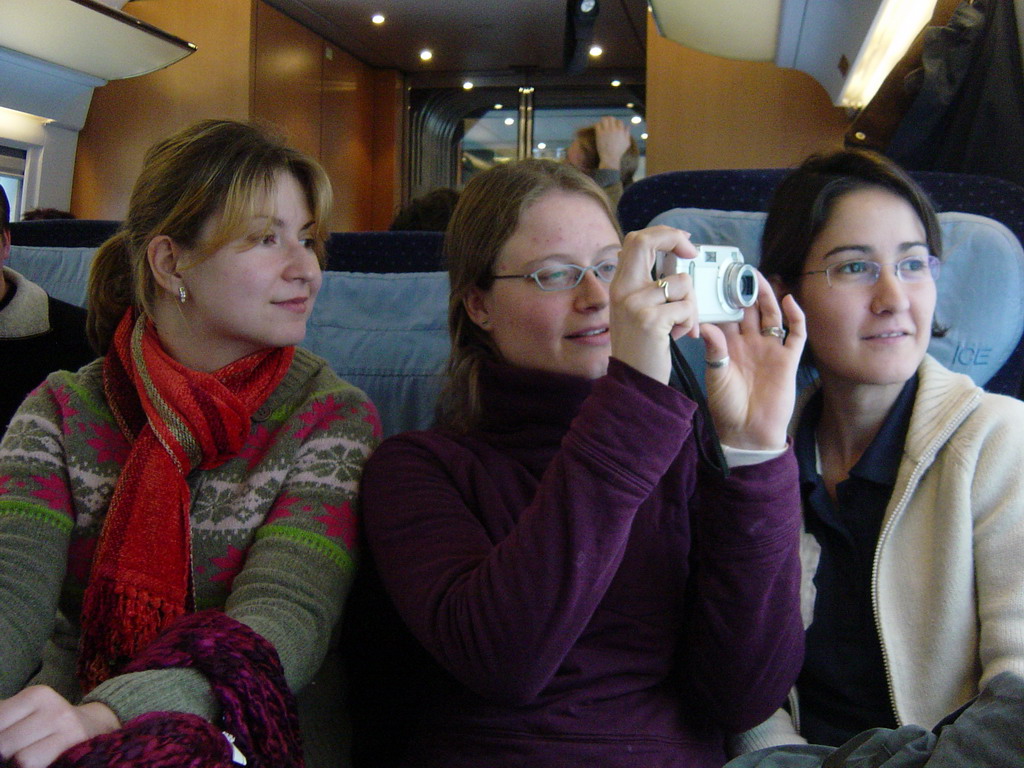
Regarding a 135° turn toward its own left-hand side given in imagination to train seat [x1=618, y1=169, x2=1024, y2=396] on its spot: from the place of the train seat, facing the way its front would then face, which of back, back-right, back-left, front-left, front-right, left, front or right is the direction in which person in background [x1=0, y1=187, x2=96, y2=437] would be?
back-left

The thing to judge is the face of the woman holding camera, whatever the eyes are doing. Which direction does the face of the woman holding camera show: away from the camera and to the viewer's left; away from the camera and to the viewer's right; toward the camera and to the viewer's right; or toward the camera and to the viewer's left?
toward the camera and to the viewer's right

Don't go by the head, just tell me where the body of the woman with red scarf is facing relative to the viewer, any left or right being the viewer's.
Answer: facing the viewer

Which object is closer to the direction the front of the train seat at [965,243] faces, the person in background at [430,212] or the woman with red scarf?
the woman with red scarf

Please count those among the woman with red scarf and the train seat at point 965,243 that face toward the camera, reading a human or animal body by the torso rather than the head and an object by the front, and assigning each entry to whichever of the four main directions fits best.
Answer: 2

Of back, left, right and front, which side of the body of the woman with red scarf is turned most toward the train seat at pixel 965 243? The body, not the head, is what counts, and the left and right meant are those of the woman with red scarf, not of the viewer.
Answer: left

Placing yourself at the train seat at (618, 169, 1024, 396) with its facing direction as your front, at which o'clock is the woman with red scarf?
The woman with red scarf is roughly at 2 o'clock from the train seat.

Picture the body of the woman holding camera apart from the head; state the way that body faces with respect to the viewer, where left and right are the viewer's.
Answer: facing the viewer and to the right of the viewer

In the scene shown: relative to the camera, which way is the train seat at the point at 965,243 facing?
toward the camera

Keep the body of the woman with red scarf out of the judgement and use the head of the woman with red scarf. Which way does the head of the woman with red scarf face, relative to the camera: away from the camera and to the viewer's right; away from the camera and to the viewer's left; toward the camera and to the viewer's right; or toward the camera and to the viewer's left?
toward the camera and to the viewer's right

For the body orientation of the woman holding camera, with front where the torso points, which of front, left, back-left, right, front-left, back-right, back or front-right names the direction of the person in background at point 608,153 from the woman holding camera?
back-left
